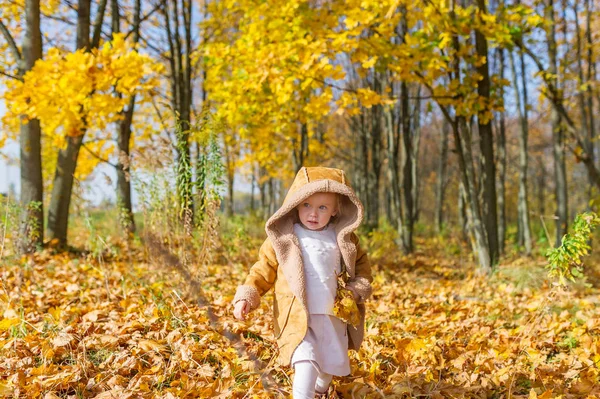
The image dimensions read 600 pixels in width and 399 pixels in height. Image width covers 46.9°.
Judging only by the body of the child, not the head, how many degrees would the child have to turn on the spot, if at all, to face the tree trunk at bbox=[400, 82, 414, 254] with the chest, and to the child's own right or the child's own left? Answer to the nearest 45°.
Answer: approximately 180°

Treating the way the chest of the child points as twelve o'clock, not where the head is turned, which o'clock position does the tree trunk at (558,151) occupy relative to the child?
The tree trunk is roughly at 7 o'clock from the child.

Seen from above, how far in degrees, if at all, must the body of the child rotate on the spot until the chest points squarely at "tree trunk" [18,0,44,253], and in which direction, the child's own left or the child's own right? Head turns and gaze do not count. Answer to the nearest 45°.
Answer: approximately 135° to the child's own right

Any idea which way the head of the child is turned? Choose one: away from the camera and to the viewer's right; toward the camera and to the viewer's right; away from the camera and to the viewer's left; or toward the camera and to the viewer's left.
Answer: toward the camera and to the viewer's left

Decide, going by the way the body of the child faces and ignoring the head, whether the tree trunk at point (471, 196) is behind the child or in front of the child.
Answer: behind

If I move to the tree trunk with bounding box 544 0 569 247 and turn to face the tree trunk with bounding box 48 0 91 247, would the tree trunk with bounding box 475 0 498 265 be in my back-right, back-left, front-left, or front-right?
front-left

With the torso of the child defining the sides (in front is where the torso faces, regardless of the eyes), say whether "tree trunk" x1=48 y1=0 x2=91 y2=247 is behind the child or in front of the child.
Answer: behind

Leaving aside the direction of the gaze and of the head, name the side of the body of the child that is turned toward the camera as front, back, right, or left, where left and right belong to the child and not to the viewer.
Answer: front

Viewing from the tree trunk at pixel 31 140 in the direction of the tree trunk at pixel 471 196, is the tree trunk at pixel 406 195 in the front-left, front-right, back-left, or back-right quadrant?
front-left
